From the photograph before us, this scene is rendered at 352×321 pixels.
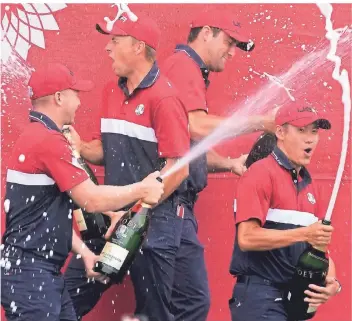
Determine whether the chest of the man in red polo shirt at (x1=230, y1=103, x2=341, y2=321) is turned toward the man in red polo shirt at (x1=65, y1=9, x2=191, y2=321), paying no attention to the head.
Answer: no

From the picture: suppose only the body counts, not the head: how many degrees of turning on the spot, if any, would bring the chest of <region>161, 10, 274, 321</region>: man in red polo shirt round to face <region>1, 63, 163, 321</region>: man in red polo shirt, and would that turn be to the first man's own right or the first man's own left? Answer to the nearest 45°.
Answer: approximately 135° to the first man's own right

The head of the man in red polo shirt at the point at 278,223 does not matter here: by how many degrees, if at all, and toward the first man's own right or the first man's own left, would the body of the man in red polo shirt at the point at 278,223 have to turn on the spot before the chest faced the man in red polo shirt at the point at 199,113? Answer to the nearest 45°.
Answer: approximately 180°

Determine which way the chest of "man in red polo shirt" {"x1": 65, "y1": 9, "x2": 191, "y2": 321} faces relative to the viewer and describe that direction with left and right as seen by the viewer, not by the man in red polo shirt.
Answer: facing the viewer and to the left of the viewer

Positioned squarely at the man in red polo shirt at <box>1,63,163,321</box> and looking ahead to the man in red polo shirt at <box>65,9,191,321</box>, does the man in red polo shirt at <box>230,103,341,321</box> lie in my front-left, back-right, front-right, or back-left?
front-right

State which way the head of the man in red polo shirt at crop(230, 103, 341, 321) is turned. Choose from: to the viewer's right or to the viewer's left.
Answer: to the viewer's right

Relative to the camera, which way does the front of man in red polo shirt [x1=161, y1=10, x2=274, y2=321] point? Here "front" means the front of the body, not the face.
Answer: to the viewer's right

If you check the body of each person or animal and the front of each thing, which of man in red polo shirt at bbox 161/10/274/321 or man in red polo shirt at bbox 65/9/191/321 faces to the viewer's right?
man in red polo shirt at bbox 161/10/274/321

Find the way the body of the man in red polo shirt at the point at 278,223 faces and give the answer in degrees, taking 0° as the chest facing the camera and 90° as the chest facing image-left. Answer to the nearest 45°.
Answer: approximately 315°

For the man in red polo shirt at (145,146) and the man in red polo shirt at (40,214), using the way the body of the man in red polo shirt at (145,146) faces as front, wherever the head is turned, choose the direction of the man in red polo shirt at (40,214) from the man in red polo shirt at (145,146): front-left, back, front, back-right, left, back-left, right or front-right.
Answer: front

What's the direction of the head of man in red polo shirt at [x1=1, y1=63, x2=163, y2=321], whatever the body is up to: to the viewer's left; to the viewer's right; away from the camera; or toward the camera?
to the viewer's right

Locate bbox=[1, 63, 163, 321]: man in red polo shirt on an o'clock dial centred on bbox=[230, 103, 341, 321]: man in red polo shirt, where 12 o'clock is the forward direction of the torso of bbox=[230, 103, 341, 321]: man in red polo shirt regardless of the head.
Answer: bbox=[1, 63, 163, 321]: man in red polo shirt is roughly at 4 o'clock from bbox=[230, 103, 341, 321]: man in red polo shirt.

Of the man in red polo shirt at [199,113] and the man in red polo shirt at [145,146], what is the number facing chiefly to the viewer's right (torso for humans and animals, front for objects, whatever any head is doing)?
1

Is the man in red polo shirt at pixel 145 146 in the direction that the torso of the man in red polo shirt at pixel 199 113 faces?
no

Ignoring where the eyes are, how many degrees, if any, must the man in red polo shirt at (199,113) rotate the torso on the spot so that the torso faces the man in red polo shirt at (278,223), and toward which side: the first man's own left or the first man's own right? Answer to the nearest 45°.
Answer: approximately 45° to the first man's own right
